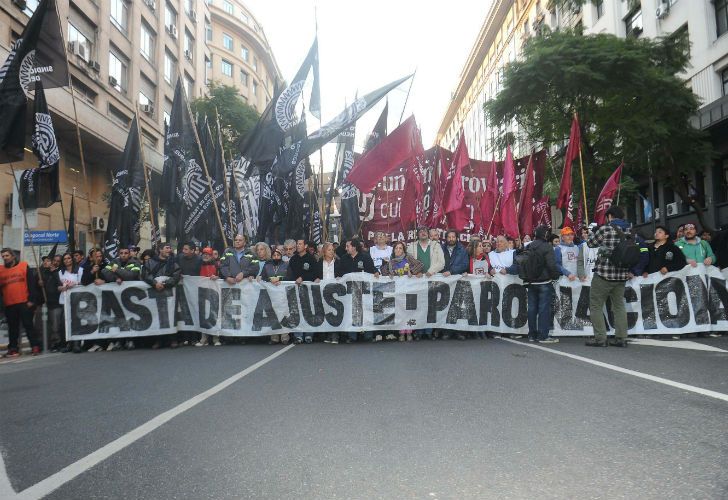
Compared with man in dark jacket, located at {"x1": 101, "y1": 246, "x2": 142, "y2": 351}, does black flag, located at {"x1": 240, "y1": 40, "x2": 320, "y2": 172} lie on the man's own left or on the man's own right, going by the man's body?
on the man's own left

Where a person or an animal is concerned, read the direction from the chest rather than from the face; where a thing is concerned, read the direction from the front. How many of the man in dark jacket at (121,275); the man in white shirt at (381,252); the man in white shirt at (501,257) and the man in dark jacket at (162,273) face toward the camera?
4

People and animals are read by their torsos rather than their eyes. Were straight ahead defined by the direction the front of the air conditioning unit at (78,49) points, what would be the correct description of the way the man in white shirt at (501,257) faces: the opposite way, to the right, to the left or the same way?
to the right

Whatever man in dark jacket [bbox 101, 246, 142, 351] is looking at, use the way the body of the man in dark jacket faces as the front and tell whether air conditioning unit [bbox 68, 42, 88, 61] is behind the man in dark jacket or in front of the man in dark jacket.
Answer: behind

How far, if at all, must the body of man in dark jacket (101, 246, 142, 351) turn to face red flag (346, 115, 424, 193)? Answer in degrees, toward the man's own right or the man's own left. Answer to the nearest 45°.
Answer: approximately 90° to the man's own left

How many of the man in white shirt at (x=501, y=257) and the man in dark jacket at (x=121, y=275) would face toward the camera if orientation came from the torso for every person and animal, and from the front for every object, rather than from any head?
2

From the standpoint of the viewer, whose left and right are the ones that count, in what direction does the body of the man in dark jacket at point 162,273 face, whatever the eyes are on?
facing the viewer

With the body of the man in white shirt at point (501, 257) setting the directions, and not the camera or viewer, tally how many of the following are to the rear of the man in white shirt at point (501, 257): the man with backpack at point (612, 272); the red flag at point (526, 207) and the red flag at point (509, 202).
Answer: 2

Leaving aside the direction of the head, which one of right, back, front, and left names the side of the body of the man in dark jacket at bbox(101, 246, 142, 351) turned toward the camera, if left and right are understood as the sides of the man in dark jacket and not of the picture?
front

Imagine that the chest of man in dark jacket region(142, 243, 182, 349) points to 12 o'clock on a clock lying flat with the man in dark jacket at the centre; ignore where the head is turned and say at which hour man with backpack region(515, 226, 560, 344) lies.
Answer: The man with backpack is roughly at 10 o'clock from the man in dark jacket.

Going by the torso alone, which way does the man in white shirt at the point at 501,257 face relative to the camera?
toward the camera
